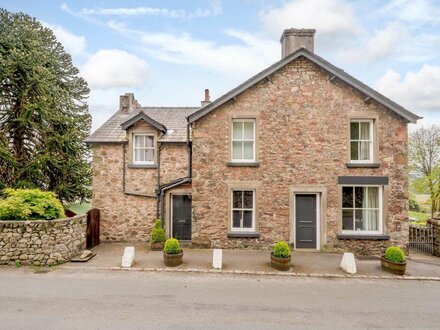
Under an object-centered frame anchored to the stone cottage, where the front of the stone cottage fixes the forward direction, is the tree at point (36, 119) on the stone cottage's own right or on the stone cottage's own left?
on the stone cottage's own right

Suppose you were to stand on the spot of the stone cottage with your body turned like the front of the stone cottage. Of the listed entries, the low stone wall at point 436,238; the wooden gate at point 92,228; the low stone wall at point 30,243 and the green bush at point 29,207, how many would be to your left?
1

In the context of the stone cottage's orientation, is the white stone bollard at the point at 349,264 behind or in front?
in front

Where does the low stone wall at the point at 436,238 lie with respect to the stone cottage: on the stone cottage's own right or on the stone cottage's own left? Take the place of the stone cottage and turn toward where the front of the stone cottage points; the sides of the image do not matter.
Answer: on the stone cottage's own left

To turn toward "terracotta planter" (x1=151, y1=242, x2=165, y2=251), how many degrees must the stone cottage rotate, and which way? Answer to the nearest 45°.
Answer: approximately 90° to its right

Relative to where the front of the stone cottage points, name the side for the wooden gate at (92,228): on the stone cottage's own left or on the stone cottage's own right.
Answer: on the stone cottage's own right

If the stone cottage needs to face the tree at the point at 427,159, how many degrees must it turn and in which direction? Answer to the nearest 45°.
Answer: approximately 135° to its left

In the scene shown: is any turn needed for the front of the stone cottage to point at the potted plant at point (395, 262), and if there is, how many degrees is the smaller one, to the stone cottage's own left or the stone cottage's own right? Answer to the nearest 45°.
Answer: approximately 45° to the stone cottage's own left

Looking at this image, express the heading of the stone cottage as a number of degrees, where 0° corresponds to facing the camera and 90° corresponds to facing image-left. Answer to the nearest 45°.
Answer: approximately 0°

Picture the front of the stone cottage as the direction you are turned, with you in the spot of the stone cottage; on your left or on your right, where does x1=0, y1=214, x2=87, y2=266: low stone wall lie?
on your right

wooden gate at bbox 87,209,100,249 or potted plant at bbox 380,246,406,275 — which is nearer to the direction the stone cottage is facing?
the potted plant
